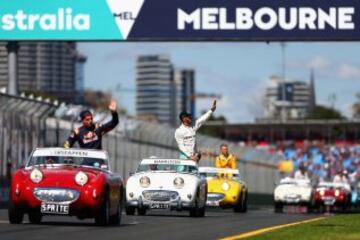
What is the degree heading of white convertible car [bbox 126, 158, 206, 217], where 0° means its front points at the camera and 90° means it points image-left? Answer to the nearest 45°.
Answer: approximately 0°

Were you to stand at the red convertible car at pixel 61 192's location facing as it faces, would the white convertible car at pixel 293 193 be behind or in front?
behind

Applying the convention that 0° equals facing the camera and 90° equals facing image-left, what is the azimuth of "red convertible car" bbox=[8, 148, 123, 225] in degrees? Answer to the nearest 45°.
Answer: approximately 0°

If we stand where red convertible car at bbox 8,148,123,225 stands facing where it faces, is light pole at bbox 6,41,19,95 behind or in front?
behind

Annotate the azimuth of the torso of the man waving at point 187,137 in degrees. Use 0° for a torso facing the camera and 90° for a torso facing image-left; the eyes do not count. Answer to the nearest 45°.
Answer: approximately 315°

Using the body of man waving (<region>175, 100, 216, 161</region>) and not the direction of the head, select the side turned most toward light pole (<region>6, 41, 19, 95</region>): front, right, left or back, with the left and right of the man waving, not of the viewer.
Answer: back

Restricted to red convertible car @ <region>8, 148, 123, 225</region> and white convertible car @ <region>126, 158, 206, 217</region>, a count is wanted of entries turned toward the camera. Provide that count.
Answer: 2

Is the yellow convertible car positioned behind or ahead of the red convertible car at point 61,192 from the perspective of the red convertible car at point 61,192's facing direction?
behind

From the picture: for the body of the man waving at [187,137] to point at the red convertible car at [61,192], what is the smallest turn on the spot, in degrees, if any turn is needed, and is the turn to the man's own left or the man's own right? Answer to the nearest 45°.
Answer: approximately 45° to the man's own right
